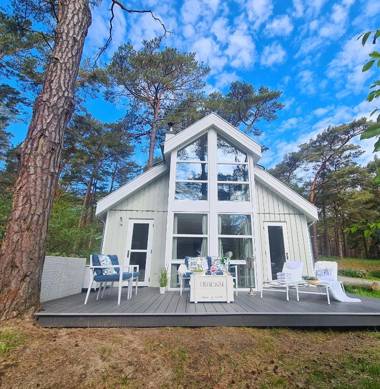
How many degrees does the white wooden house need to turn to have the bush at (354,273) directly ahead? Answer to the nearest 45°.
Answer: approximately 135° to its left

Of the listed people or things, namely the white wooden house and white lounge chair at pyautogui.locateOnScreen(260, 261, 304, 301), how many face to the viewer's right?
0

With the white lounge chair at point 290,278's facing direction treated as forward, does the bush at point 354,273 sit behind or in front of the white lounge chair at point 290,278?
behind

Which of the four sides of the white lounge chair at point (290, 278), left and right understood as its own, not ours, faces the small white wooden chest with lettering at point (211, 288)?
front

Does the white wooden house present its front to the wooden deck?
yes

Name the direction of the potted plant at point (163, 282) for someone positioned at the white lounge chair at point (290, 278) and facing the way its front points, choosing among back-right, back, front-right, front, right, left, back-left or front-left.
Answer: front-right

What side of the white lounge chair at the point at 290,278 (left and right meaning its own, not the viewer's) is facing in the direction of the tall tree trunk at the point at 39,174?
front

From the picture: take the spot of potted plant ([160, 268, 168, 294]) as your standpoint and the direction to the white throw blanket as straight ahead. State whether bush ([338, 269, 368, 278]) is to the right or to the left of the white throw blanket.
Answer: left

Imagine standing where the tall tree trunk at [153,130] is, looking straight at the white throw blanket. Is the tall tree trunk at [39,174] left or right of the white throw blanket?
right

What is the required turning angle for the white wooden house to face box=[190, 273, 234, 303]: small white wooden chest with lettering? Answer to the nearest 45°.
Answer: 0° — it already faces it

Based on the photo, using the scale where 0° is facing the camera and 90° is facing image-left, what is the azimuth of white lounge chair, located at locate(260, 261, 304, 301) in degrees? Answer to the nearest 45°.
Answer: approximately 45°

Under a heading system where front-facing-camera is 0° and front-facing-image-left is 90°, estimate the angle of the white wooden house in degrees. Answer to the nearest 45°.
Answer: approximately 0°

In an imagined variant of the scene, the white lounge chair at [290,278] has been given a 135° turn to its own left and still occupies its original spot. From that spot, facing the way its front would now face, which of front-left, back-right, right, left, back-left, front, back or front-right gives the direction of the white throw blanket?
front
